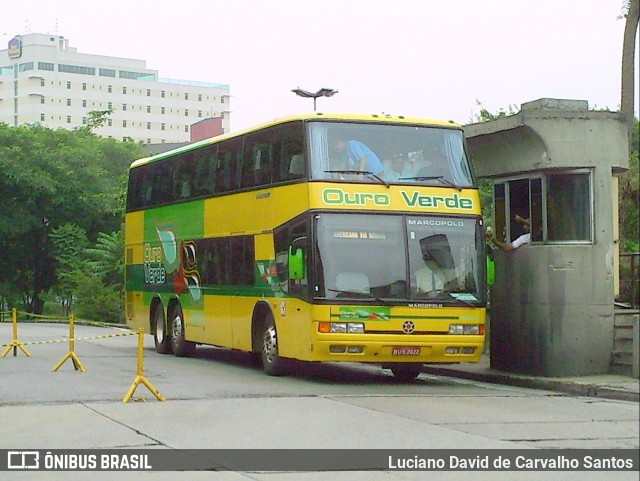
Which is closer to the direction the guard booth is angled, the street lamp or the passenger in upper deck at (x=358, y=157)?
the passenger in upper deck

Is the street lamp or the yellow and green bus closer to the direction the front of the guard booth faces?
the yellow and green bus

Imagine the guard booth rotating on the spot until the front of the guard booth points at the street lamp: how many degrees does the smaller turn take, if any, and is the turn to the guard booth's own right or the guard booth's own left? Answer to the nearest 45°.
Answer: approximately 90° to the guard booth's own right

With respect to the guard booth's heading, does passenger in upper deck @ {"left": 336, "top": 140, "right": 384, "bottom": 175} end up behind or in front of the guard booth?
in front

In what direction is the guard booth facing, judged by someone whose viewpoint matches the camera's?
facing the viewer and to the left of the viewer
